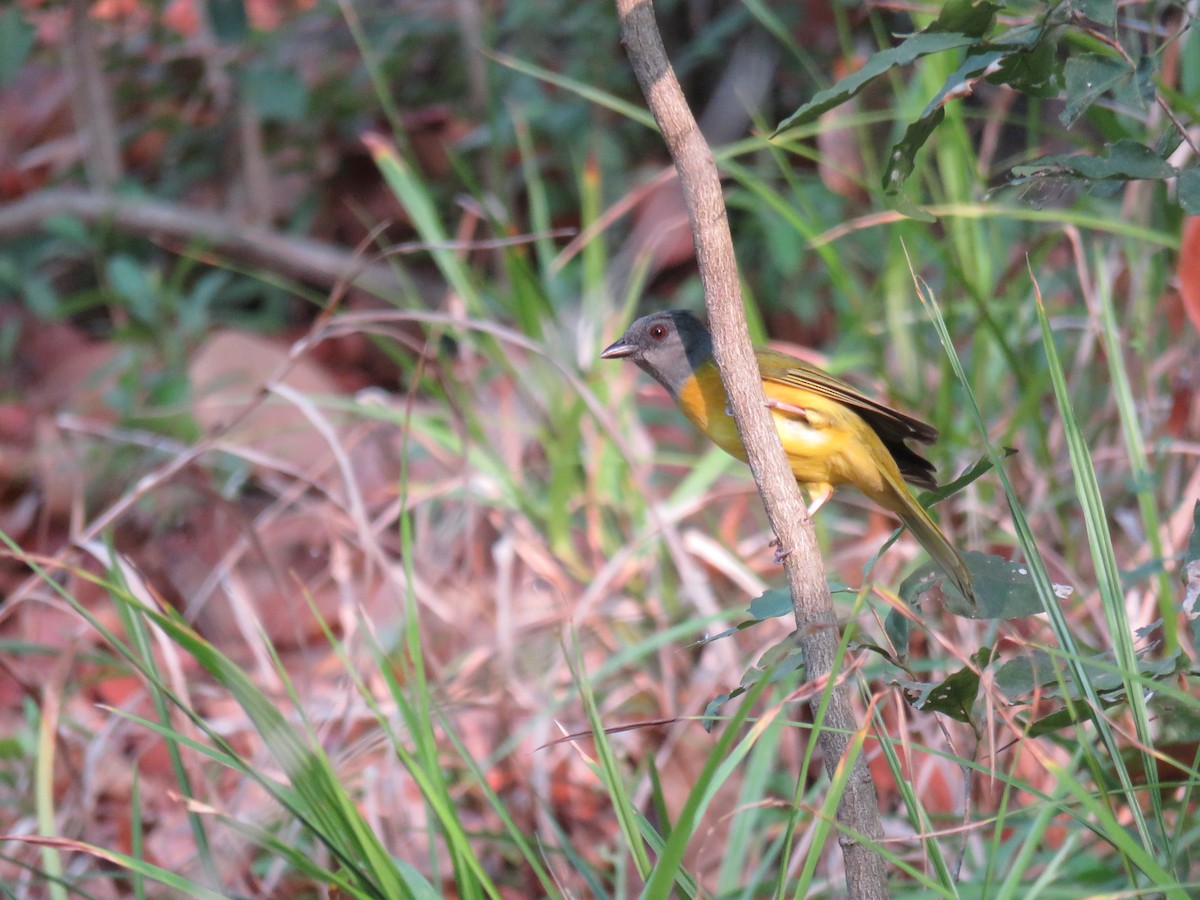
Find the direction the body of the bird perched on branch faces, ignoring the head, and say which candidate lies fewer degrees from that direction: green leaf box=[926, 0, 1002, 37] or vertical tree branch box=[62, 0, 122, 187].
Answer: the vertical tree branch

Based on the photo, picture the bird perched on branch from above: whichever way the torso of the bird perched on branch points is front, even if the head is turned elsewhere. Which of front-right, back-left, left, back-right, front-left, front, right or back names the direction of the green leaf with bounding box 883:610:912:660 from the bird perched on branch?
back

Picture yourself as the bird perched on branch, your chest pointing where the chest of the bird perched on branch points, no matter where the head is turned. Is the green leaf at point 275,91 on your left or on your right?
on your right

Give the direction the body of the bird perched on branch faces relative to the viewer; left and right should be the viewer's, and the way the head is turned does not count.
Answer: facing to the left of the viewer

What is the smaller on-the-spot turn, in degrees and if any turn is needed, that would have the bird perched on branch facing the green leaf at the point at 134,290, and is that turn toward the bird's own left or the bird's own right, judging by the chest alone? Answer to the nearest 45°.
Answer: approximately 45° to the bird's own right
